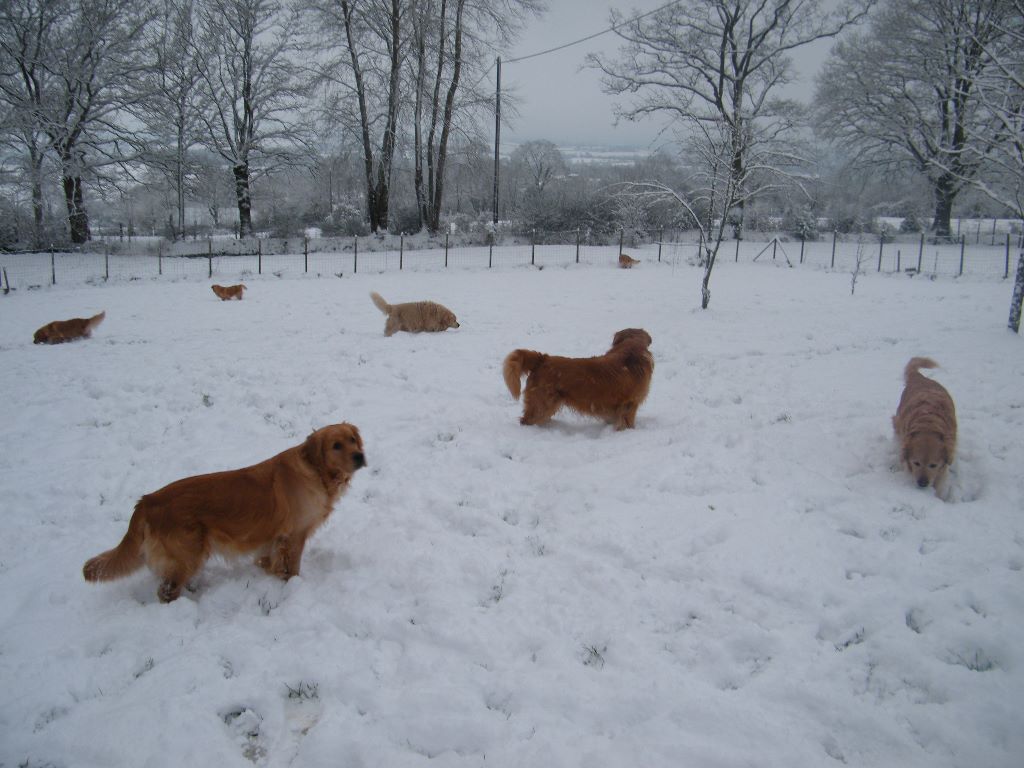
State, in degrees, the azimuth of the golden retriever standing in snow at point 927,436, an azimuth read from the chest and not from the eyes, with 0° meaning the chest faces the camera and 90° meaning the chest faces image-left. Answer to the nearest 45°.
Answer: approximately 0°

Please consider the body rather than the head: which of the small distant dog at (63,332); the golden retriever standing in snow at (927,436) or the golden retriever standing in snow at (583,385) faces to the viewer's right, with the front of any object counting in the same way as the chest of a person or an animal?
the golden retriever standing in snow at (583,385)

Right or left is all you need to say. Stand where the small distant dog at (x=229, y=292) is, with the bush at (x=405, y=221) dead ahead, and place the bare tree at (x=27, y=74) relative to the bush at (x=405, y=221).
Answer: left

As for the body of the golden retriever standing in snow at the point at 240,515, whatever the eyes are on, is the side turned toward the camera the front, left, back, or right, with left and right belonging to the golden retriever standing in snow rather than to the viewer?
right

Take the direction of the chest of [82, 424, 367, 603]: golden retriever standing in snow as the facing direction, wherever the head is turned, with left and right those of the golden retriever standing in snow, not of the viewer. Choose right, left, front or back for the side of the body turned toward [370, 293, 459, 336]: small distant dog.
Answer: left

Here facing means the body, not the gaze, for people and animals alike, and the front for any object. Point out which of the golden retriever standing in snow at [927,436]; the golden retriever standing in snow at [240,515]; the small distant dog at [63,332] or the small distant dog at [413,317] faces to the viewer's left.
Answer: the small distant dog at [63,332]

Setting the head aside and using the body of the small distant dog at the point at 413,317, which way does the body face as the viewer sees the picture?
to the viewer's right

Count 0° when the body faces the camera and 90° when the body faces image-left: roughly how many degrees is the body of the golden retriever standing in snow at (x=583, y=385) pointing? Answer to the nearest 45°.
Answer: approximately 270°

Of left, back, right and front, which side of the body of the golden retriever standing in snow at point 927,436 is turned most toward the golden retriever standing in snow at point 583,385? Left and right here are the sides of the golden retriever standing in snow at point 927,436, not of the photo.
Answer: right
